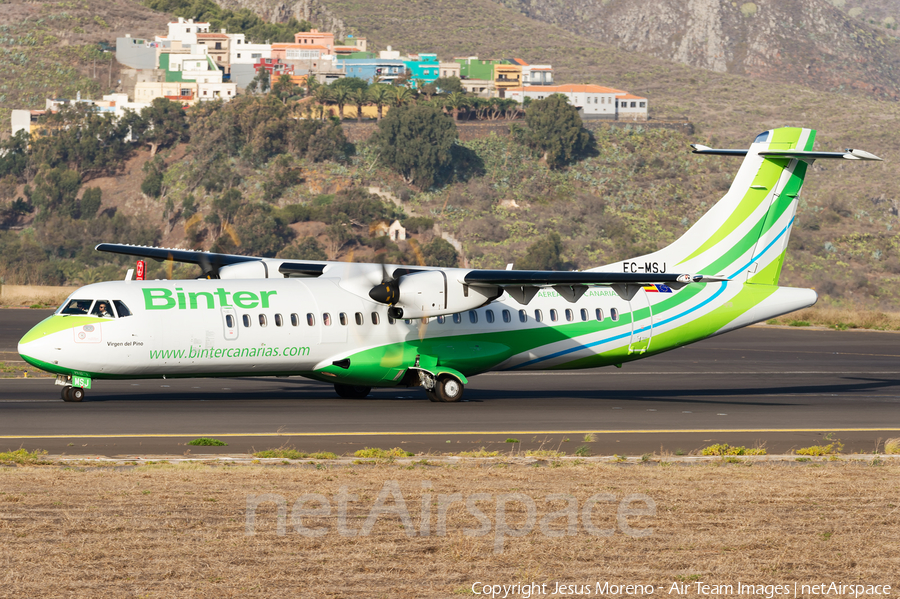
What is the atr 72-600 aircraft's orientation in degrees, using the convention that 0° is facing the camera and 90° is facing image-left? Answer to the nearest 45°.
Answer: approximately 45°
